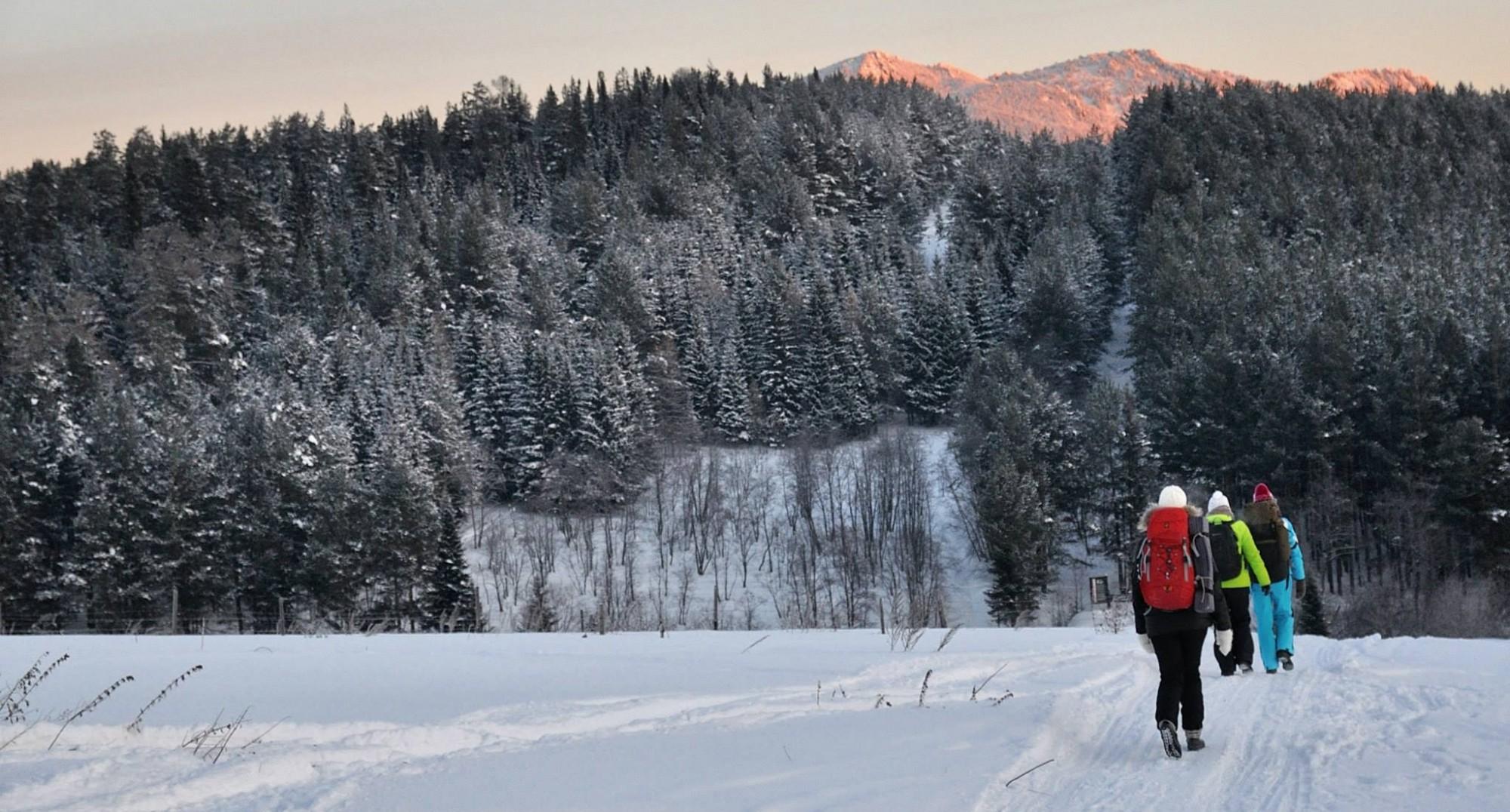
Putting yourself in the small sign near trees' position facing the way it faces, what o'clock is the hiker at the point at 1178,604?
The hiker is roughly at 12 o'clock from the small sign near trees.

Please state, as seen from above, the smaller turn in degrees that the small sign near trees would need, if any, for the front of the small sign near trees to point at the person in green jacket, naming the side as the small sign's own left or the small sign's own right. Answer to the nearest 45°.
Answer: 0° — it already faces them

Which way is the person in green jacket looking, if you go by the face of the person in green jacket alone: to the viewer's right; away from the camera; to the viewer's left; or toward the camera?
away from the camera

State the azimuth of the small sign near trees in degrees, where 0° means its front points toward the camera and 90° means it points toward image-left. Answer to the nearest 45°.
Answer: approximately 0°

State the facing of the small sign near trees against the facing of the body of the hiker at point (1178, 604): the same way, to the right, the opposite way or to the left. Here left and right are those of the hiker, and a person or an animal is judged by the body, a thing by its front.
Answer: the opposite way

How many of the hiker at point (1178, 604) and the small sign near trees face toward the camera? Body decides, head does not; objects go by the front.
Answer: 1

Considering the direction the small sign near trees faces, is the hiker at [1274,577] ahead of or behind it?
ahead

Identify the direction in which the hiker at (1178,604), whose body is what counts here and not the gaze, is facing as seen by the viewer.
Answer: away from the camera

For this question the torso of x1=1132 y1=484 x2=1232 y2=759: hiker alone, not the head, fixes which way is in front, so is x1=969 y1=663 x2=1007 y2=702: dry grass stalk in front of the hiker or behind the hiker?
in front

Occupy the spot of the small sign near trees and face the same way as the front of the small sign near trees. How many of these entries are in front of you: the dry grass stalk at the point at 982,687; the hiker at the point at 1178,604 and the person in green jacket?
3
